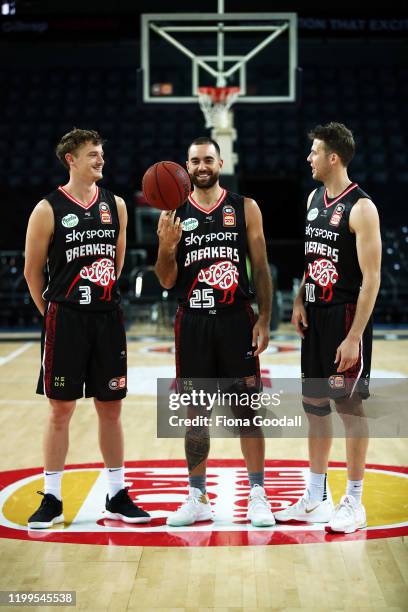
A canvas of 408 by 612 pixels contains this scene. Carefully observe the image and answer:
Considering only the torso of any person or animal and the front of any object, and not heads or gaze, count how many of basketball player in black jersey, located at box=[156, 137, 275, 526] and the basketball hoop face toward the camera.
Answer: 2

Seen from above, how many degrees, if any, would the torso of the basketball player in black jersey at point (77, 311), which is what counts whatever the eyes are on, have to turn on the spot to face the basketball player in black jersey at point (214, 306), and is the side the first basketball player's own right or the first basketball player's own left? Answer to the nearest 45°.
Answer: approximately 45° to the first basketball player's own left

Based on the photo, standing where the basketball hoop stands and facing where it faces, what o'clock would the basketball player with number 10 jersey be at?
The basketball player with number 10 jersey is roughly at 12 o'clock from the basketball hoop.

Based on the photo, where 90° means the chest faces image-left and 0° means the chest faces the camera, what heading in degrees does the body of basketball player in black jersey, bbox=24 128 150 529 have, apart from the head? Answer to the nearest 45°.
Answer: approximately 315°

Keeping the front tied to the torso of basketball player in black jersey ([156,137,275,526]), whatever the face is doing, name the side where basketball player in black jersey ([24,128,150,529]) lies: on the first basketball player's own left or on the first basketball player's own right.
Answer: on the first basketball player's own right

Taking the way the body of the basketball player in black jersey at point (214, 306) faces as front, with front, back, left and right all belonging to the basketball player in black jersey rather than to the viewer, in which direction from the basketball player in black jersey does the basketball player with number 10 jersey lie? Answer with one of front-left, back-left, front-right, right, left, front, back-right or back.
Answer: left

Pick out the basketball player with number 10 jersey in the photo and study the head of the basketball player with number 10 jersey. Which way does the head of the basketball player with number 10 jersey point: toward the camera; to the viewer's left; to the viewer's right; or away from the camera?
to the viewer's left

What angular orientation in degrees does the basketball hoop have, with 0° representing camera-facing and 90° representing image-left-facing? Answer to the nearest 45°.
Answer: approximately 0°

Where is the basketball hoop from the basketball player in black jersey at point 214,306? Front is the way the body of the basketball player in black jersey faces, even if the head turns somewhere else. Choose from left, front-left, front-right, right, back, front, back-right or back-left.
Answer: back

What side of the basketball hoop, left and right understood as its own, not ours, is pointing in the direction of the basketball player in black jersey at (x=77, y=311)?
front

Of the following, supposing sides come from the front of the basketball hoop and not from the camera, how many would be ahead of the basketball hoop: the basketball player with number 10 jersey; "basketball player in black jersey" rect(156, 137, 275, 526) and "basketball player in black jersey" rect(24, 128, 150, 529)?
3
